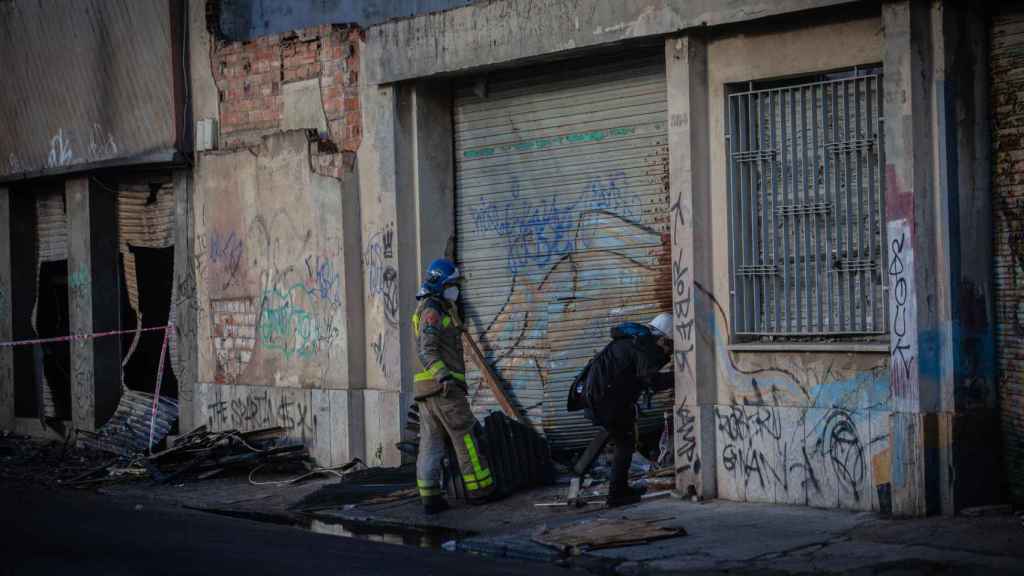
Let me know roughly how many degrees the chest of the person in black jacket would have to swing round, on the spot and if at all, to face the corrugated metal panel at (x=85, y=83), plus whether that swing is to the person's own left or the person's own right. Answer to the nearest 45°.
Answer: approximately 135° to the person's own left

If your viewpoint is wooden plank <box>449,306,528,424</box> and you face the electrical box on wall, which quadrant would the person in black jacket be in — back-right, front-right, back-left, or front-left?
back-left

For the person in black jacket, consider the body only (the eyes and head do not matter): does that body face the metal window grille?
yes

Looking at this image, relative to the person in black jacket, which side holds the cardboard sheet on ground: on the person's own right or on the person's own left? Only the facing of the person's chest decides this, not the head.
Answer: on the person's own right

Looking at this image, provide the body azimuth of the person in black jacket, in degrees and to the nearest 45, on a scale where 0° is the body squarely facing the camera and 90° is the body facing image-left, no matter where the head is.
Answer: approximately 270°

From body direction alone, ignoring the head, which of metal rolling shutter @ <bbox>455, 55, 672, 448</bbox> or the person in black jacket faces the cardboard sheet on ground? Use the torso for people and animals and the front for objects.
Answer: the metal rolling shutter

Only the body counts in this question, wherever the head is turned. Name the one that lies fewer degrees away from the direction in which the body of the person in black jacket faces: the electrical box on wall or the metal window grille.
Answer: the metal window grille

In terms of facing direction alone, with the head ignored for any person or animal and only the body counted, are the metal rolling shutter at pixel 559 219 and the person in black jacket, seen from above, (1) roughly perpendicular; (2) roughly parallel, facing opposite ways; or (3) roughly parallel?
roughly perpendicular

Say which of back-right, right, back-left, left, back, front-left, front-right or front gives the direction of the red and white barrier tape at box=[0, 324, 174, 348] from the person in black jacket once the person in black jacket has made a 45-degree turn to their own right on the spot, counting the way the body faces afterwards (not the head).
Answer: back

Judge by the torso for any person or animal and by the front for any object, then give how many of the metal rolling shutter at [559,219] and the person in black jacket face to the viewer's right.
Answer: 1

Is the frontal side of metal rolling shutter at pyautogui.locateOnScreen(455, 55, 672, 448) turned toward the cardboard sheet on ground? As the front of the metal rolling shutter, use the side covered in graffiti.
yes

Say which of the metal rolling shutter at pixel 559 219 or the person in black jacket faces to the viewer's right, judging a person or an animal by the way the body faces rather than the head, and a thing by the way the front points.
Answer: the person in black jacket

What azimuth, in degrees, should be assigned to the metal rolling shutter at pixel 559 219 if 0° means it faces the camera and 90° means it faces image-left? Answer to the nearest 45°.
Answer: approximately 0°
